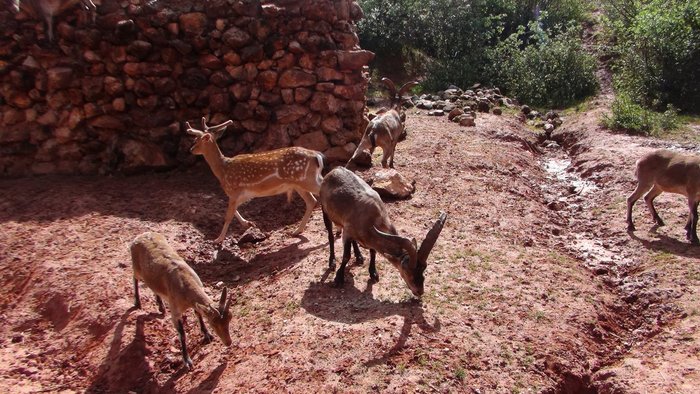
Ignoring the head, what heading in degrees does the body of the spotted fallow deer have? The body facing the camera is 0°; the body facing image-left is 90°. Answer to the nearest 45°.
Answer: approximately 90°

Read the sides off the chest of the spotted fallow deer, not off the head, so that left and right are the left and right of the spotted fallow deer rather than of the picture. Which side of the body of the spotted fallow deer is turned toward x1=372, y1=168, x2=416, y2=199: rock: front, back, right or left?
back

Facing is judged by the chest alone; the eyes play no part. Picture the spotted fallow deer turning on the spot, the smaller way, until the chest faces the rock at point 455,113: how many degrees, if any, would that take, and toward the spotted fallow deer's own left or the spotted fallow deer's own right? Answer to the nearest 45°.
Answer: approximately 135° to the spotted fallow deer's own right
